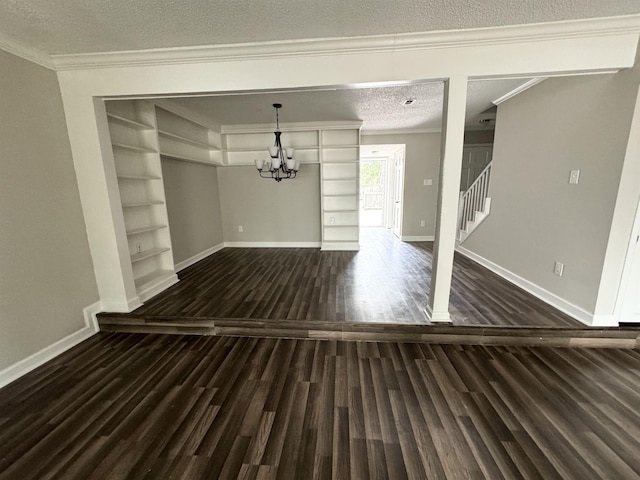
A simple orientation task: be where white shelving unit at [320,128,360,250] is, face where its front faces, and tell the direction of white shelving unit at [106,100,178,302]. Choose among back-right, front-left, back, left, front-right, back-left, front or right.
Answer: front-right

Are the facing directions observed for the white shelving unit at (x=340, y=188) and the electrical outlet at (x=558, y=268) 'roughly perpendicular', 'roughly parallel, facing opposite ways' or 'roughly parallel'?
roughly perpendicular

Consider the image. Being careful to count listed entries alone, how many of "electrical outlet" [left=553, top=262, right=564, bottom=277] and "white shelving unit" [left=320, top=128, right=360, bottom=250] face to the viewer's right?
0

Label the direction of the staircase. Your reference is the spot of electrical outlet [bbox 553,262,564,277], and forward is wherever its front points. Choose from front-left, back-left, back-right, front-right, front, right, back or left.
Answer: right

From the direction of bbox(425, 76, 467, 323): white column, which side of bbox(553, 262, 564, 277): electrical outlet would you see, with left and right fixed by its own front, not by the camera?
front

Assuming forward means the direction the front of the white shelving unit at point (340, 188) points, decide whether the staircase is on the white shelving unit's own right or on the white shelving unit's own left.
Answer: on the white shelving unit's own left

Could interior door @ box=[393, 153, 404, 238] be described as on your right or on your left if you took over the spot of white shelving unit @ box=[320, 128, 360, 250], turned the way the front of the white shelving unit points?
on your left

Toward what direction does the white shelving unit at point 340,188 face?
toward the camera

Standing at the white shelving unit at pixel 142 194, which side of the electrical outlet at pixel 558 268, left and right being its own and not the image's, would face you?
front

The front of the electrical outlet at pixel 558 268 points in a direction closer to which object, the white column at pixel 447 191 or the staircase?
the white column

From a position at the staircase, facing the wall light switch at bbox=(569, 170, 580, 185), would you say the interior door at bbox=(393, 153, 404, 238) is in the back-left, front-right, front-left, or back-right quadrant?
back-right

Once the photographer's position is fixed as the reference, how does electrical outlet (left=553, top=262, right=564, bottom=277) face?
facing the viewer and to the left of the viewer

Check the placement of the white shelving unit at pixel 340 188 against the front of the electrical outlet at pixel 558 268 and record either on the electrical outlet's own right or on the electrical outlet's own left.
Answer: on the electrical outlet's own right

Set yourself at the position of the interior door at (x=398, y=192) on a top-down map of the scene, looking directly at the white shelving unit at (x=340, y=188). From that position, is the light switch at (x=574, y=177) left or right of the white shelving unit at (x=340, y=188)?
left

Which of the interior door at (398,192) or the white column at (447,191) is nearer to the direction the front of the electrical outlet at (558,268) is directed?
the white column
